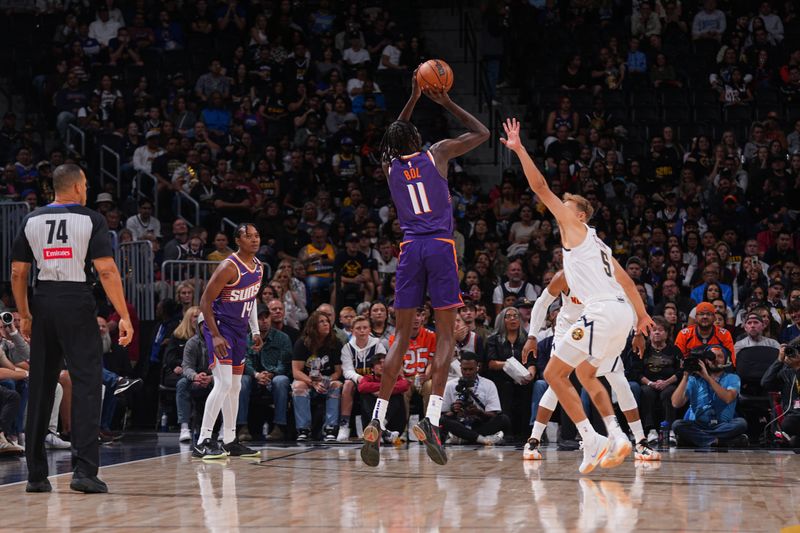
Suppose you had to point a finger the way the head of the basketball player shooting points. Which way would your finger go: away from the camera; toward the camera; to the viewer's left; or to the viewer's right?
away from the camera

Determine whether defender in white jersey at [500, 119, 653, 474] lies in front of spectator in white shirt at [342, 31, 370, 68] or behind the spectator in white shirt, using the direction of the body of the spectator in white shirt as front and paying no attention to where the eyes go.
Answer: in front

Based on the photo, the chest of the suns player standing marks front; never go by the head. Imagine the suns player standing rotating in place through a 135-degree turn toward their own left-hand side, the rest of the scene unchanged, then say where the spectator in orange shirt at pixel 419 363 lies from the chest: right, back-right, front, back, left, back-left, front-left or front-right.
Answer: front-right

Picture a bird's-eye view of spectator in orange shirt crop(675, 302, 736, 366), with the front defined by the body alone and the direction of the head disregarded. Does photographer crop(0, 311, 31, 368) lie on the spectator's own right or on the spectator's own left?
on the spectator's own right

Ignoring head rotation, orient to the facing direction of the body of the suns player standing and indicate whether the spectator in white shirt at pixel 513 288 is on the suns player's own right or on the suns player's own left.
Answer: on the suns player's own left

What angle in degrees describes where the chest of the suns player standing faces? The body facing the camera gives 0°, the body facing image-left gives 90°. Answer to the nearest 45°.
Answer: approximately 315°

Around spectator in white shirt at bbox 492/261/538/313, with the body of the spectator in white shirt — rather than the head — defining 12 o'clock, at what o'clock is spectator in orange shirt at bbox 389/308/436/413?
The spectator in orange shirt is roughly at 1 o'clock from the spectator in white shirt.

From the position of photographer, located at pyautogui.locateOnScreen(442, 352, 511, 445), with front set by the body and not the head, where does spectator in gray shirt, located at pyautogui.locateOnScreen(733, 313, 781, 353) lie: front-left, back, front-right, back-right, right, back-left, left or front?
left

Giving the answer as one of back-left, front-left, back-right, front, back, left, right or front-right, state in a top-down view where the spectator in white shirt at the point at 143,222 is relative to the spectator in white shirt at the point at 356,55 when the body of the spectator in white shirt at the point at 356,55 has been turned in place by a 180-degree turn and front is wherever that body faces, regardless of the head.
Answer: back-left

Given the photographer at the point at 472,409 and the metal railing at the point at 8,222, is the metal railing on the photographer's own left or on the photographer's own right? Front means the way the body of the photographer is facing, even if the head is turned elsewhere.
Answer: on the photographer's own right
